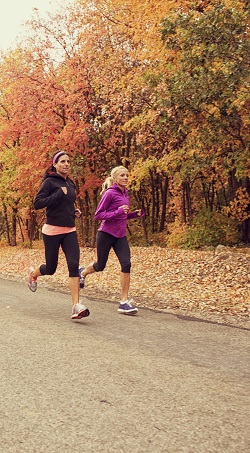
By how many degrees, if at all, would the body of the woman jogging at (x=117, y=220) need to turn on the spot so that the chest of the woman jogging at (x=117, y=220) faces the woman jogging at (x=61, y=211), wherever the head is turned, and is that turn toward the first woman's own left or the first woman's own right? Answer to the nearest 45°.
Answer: approximately 90° to the first woman's own right

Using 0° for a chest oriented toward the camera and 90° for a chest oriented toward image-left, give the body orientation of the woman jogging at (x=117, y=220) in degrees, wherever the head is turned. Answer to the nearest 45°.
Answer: approximately 315°

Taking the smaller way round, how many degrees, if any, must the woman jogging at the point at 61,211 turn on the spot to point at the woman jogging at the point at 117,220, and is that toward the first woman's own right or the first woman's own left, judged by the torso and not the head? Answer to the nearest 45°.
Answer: approximately 90° to the first woman's own left

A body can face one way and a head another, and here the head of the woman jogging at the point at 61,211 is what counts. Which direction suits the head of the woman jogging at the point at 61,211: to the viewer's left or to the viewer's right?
to the viewer's right
